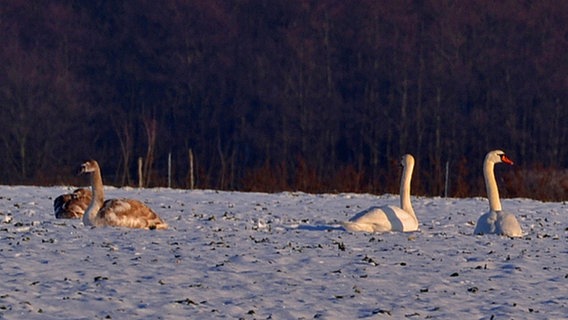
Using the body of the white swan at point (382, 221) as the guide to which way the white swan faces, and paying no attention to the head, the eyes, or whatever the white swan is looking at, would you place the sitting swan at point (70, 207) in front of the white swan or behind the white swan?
behind

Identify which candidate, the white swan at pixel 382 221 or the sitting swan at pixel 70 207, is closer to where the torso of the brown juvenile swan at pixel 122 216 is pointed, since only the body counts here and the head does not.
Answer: the sitting swan

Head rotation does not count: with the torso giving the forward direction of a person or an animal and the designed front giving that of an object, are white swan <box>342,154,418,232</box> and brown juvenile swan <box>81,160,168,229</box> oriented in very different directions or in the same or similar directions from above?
very different directions

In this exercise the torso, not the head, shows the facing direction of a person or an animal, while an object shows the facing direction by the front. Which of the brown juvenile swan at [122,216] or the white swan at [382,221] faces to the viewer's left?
the brown juvenile swan

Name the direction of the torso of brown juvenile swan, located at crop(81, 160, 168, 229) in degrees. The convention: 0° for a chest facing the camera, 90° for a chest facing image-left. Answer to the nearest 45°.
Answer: approximately 90°

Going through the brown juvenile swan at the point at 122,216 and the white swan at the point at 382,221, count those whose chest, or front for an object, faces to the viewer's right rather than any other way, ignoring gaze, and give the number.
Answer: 1

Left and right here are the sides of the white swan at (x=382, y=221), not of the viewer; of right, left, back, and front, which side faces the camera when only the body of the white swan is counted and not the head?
right

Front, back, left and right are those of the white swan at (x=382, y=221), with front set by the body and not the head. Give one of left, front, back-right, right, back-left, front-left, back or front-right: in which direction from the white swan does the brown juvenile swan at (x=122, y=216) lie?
back
